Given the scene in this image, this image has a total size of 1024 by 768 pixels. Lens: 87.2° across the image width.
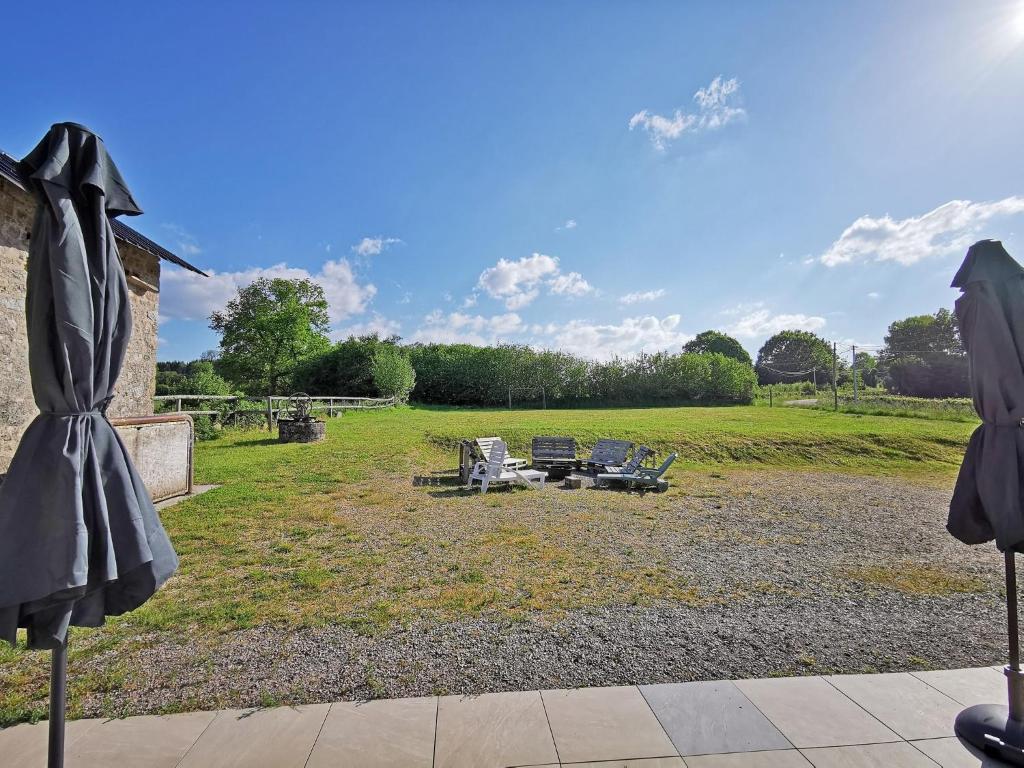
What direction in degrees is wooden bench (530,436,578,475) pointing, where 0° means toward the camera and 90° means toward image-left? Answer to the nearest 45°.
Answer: approximately 0°

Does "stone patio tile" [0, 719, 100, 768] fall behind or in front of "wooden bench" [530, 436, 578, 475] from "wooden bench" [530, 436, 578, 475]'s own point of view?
in front

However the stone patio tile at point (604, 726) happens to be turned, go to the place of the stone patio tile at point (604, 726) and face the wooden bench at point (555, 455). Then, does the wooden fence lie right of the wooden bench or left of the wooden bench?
left

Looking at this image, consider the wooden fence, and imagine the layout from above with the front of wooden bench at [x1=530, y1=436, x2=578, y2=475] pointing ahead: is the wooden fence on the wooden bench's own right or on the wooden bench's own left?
on the wooden bench's own right

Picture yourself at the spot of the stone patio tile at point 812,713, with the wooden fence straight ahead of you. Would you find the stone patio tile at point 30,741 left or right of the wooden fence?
left

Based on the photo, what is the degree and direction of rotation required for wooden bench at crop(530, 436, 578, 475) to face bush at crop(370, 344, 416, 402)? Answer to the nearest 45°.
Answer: approximately 135° to its right

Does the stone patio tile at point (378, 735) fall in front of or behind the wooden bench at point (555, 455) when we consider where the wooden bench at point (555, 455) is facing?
in front

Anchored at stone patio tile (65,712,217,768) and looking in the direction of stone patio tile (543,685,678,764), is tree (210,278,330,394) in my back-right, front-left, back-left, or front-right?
back-left

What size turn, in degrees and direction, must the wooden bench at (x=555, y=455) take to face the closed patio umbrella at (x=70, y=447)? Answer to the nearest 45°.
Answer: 0° — it already faces it
